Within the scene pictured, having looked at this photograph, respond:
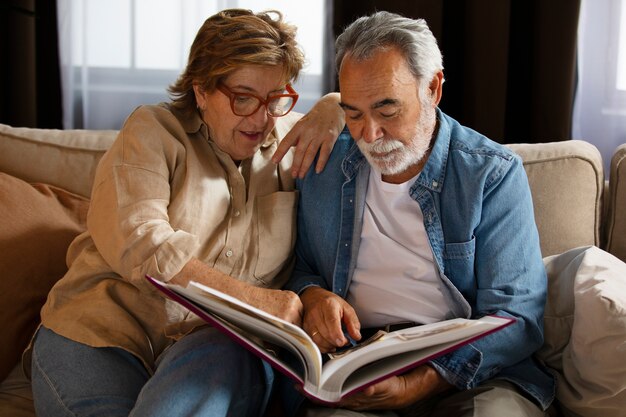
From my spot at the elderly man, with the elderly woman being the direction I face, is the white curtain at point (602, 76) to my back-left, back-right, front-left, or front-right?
back-right

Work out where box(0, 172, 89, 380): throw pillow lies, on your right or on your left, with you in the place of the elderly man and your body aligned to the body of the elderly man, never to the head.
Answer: on your right

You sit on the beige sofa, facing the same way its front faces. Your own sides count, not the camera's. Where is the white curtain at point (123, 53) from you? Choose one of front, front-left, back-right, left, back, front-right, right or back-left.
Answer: back

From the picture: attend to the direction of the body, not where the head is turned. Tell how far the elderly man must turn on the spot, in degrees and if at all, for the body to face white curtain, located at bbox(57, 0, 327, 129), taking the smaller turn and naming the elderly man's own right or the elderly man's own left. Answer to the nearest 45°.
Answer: approximately 90° to the elderly man's own right

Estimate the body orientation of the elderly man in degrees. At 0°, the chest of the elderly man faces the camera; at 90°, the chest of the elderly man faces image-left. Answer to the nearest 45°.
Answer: approximately 45°

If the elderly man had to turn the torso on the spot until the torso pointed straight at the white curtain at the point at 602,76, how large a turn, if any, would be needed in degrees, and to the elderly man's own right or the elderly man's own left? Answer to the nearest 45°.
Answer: approximately 180°

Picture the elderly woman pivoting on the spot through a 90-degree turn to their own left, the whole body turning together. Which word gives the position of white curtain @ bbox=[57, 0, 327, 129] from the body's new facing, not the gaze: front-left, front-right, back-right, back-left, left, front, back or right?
front-left

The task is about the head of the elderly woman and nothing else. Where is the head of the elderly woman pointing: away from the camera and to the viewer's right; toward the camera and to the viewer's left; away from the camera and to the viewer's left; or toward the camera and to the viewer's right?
toward the camera and to the viewer's right

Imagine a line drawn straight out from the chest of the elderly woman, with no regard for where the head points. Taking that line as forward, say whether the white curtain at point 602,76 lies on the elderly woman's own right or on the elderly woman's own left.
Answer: on the elderly woman's own left

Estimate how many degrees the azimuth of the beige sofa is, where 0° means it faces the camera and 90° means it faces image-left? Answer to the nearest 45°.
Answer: approximately 0°
